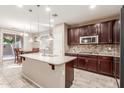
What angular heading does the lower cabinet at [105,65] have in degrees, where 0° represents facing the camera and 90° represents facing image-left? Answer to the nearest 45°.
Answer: approximately 45°

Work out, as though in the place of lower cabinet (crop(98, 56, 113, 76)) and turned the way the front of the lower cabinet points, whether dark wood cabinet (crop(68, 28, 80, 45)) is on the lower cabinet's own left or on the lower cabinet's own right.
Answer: on the lower cabinet's own right

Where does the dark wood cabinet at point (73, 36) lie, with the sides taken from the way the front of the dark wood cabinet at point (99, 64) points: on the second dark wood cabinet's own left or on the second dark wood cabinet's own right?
on the second dark wood cabinet's own right

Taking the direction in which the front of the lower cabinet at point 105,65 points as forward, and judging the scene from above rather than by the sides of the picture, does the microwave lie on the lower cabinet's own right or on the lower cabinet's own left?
on the lower cabinet's own right

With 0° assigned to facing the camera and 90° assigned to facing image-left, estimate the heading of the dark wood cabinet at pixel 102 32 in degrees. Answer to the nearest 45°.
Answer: approximately 45°

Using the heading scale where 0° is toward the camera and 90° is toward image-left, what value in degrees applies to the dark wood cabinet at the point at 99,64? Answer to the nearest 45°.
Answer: approximately 45°
